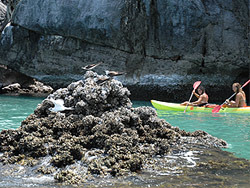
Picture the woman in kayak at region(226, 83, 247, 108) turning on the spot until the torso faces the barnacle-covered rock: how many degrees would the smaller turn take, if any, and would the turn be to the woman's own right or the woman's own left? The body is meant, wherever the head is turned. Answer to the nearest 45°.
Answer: approximately 90° to the woman's own left

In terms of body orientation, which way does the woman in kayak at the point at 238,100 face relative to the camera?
to the viewer's left

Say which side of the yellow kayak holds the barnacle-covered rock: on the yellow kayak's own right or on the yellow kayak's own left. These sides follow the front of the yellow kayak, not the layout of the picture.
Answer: on the yellow kayak's own left

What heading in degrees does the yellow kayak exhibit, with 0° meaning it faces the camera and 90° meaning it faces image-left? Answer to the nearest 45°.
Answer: approximately 90°
